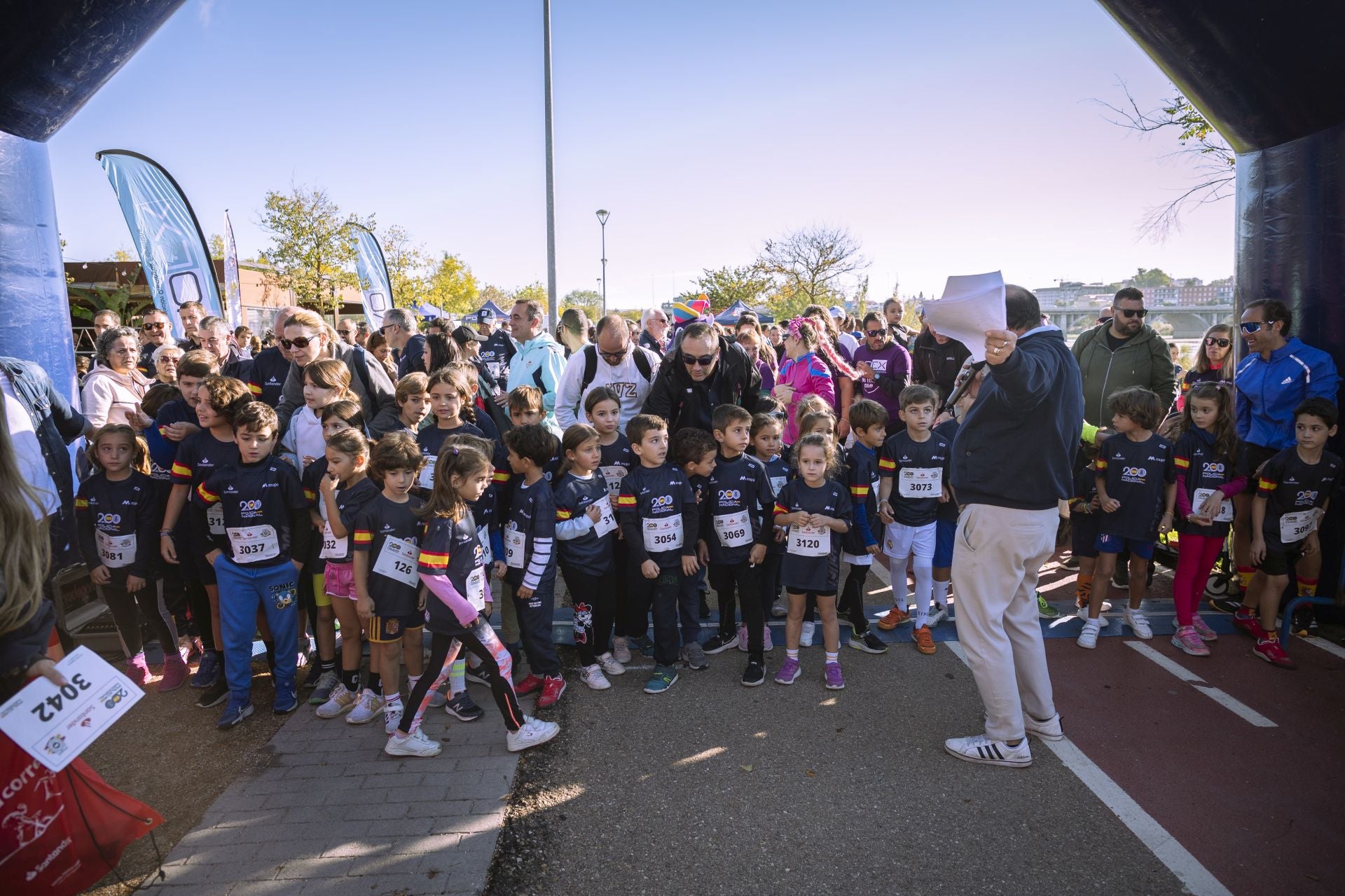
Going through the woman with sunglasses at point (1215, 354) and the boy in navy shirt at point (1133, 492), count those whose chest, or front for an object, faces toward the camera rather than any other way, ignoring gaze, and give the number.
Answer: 2

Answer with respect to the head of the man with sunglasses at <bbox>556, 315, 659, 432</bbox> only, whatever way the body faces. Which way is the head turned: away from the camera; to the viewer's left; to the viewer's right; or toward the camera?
toward the camera

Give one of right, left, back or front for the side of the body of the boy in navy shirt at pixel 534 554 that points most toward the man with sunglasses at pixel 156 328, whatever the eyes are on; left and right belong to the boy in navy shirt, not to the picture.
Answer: right

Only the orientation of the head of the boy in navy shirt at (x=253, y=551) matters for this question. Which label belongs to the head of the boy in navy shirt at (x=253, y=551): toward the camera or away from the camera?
toward the camera

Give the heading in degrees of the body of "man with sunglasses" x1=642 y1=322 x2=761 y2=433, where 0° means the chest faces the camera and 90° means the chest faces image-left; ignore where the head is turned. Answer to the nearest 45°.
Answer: approximately 0°

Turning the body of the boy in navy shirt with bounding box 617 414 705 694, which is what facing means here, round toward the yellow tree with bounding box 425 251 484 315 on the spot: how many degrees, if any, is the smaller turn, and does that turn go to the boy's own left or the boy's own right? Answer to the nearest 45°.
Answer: approximately 180°

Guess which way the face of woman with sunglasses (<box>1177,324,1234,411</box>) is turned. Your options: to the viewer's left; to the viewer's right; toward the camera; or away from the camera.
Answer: toward the camera

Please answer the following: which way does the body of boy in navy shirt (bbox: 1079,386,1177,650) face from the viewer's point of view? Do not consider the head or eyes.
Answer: toward the camera

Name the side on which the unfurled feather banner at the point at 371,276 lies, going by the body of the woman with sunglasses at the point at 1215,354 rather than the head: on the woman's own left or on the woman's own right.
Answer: on the woman's own right

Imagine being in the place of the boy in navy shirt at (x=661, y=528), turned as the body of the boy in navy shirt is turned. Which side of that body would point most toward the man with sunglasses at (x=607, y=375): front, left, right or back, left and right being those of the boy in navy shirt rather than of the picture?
back

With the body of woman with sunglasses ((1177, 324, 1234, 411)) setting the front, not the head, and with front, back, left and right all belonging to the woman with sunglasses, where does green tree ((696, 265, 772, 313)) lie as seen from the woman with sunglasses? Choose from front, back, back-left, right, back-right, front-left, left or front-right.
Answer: back-right

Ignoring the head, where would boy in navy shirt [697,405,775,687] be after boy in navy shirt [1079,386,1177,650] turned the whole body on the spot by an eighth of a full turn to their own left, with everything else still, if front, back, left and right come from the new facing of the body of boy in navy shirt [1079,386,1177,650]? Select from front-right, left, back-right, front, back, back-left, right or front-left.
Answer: right

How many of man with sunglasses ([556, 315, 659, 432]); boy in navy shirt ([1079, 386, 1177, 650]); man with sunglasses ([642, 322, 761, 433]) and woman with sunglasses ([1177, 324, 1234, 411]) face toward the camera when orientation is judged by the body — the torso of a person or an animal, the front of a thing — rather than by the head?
4
